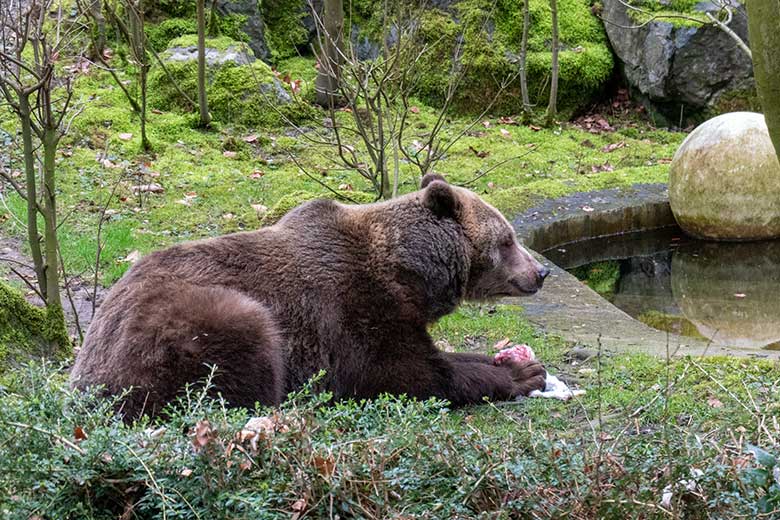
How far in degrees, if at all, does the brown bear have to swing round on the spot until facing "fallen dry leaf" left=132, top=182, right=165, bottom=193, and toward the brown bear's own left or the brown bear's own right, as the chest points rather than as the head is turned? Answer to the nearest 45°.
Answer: approximately 90° to the brown bear's own left

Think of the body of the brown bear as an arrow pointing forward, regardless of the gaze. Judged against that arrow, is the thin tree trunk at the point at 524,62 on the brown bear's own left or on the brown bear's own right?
on the brown bear's own left

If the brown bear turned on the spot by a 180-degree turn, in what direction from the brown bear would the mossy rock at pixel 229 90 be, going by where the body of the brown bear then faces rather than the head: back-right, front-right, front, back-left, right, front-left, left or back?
right

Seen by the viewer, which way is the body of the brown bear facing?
to the viewer's right

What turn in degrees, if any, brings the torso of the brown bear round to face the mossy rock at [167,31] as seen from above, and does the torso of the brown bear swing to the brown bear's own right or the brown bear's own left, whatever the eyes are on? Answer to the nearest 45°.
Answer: approximately 90° to the brown bear's own left

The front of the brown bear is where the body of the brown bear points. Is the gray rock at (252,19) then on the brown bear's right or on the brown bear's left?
on the brown bear's left

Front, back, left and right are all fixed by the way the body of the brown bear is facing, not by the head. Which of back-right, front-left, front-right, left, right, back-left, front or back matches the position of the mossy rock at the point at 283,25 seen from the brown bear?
left

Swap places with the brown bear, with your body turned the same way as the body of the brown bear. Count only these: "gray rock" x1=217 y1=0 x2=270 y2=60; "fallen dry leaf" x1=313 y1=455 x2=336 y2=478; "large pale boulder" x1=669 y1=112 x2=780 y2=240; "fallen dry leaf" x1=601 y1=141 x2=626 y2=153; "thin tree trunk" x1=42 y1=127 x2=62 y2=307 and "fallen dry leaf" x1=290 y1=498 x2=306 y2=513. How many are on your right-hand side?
2

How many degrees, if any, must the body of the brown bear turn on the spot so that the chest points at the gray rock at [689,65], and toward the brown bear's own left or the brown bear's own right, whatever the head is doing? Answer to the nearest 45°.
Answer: approximately 45° to the brown bear's own left

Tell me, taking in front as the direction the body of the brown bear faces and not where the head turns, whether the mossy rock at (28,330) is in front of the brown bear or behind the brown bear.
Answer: behind

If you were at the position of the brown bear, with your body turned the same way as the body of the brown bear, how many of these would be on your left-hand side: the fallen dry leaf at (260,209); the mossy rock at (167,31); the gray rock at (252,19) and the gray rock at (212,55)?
4

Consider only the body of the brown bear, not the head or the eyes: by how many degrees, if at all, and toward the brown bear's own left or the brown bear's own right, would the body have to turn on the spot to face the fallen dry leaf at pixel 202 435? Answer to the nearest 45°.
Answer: approximately 90° to the brown bear's own right

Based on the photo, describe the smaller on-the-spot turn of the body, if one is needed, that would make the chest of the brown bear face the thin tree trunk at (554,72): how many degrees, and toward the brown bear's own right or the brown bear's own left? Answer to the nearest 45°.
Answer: approximately 90° to the brown bear's own left

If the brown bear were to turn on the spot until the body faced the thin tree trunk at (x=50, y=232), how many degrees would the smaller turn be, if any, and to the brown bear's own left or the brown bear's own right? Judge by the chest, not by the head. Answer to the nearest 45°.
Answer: approximately 135° to the brown bear's own left

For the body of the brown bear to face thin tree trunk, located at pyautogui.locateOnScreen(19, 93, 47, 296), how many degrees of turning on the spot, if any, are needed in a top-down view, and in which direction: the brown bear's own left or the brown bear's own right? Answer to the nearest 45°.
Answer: approximately 135° to the brown bear's own left
